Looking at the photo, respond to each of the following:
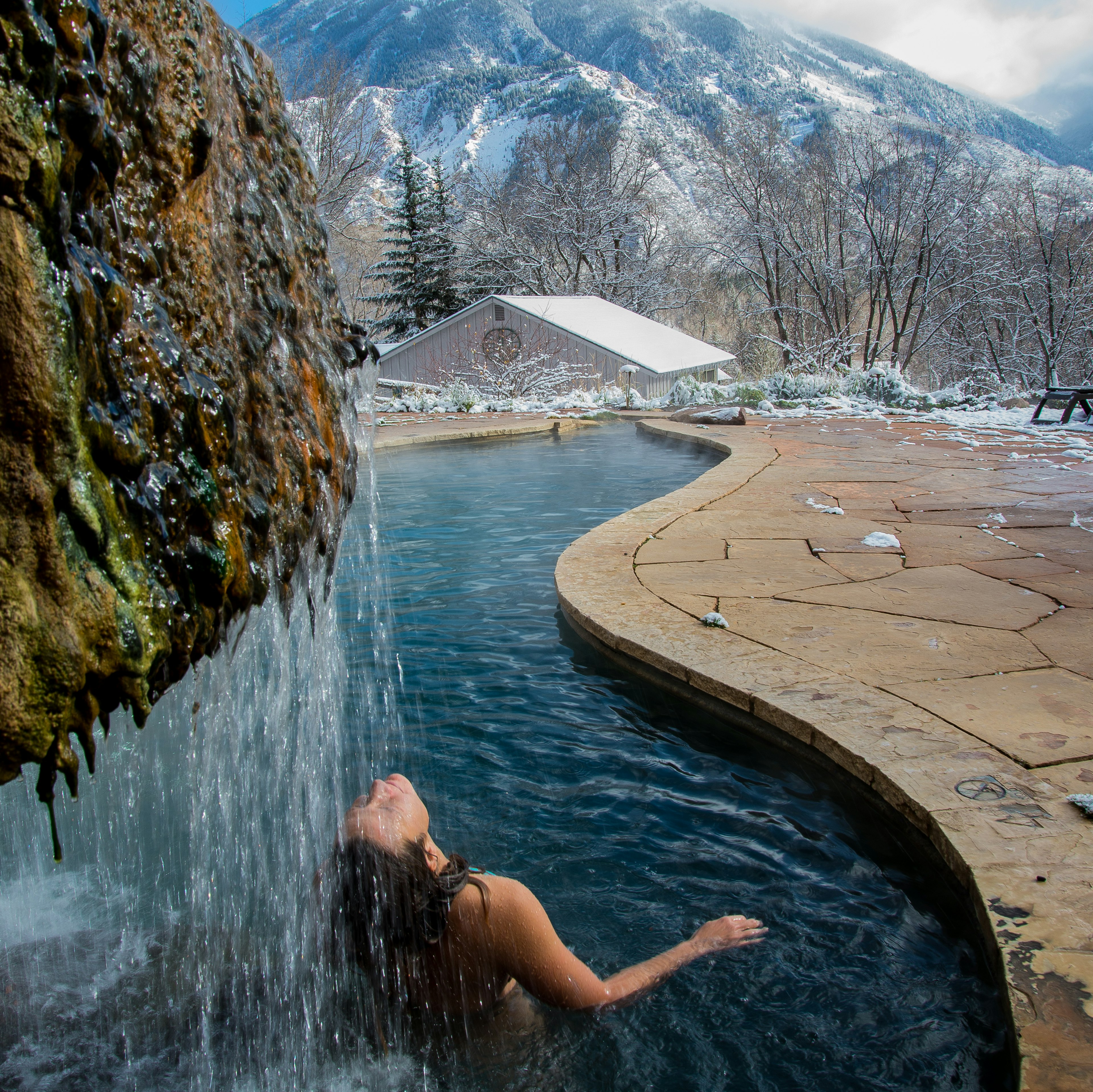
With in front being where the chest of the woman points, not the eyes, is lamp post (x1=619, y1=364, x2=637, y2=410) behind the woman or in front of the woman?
in front

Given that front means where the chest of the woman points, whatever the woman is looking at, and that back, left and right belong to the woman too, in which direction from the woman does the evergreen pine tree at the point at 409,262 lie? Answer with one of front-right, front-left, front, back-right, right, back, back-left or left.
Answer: front-left

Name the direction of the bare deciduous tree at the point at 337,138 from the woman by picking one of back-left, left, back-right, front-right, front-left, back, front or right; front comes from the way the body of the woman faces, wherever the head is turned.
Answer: front-left

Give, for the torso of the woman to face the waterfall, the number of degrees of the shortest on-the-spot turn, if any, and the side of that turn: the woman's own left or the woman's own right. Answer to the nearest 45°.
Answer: approximately 90° to the woman's own left

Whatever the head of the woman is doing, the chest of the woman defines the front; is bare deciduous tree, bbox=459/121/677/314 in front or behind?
in front
